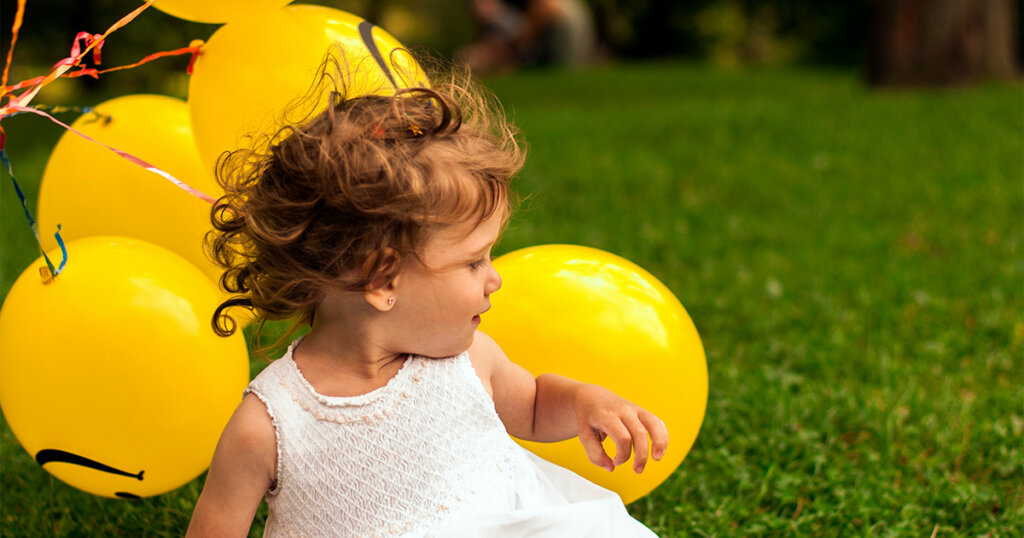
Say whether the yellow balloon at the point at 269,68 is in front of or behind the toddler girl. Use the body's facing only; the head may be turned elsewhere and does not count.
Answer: behind

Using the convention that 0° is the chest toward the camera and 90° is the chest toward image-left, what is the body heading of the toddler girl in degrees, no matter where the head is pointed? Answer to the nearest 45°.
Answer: approximately 315°

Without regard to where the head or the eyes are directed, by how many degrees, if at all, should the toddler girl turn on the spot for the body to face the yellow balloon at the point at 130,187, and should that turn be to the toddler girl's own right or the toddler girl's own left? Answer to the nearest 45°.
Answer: approximately 180°

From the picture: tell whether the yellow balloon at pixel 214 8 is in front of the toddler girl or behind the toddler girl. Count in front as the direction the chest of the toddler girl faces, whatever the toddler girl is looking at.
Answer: behind

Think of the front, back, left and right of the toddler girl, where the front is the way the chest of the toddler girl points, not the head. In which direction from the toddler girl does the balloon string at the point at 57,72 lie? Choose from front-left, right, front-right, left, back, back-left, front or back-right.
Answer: back

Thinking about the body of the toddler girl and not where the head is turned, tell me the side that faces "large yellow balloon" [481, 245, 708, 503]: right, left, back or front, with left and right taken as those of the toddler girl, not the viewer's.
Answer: left

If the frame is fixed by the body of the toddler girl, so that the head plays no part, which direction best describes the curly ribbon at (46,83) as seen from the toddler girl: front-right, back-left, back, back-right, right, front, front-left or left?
back

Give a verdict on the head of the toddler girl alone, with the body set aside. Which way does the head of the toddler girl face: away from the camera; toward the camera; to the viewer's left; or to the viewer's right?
to the viewer's right
